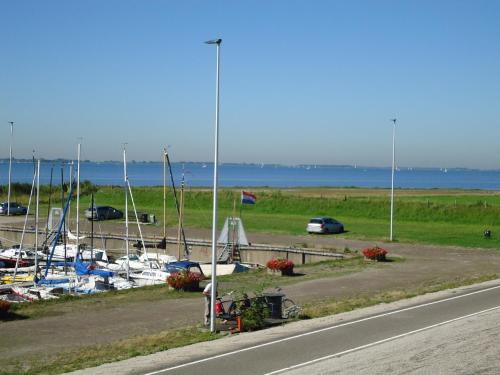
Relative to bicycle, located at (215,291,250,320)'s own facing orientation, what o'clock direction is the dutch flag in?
The dutch flag is roughly at 9 o'clock from the bicycle.

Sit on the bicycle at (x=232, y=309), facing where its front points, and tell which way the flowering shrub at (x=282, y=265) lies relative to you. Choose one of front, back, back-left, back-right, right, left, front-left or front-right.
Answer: left

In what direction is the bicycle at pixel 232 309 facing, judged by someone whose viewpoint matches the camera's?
facing to the right of the viewer

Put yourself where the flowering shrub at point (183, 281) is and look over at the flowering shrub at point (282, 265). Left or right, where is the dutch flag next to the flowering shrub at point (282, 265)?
left

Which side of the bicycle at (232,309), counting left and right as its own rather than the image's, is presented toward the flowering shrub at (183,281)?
left
